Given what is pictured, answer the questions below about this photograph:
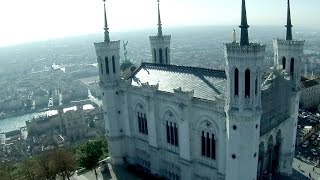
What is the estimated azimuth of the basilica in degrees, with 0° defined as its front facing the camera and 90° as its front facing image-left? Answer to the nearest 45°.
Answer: approximately 315°
